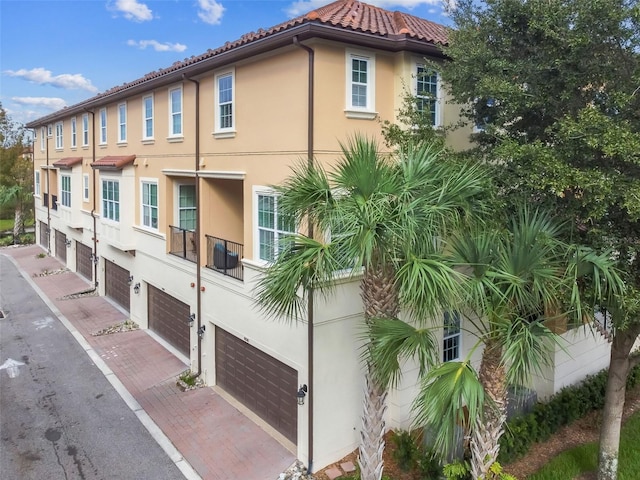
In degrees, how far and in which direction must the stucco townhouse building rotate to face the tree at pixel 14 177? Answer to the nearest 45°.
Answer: approximately 90° to its right

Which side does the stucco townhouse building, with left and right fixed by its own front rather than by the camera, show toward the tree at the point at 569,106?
left

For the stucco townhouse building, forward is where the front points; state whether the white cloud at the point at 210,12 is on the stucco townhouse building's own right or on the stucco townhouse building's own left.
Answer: on the stucco townhouse building's own right

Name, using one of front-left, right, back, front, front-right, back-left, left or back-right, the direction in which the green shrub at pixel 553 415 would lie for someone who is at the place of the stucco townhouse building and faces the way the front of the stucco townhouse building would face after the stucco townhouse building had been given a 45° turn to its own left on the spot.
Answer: left

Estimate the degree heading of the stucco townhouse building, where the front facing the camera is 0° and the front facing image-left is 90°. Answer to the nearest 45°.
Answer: approximately 45°

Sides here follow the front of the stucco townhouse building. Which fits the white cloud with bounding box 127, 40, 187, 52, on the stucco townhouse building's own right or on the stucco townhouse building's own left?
on the stucco townhouse building's own right

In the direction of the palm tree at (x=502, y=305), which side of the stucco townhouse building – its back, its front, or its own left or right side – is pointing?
left

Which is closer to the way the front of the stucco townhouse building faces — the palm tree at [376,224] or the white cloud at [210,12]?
the palm tree
